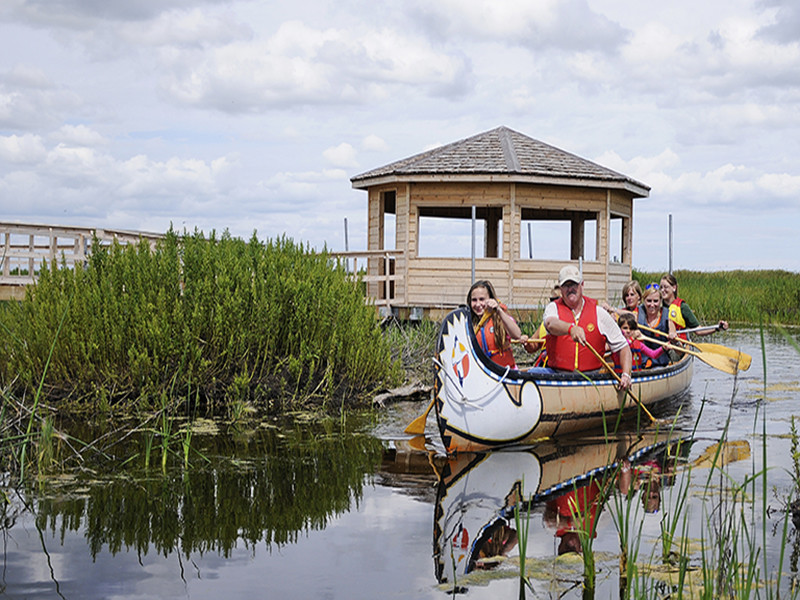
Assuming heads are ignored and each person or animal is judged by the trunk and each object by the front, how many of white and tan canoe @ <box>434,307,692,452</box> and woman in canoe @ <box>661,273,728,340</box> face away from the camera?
0

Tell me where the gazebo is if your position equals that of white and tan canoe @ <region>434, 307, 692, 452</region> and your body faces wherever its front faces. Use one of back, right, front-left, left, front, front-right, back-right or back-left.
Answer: back-right

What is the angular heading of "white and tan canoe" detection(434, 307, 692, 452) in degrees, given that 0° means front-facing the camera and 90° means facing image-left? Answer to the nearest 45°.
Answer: approximately 45°

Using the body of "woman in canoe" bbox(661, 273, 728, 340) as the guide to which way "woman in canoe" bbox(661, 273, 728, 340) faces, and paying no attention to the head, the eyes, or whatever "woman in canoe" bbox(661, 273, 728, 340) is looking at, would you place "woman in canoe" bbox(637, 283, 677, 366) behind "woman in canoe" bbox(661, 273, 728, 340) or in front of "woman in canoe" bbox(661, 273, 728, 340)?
in front

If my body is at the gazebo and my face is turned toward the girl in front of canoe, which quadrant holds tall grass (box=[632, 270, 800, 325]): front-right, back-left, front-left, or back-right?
back-left

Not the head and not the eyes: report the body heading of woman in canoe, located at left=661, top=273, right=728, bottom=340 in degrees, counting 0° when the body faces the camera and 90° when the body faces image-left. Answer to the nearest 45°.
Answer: approximately 45°

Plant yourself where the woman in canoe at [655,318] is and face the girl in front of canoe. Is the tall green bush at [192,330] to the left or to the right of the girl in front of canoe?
right

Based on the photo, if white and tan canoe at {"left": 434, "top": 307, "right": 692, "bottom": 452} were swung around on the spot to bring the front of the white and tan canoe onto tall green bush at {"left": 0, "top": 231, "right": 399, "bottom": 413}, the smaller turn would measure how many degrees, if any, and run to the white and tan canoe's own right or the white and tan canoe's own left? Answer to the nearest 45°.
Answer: approximately 90° to the white and tan canoe's own right

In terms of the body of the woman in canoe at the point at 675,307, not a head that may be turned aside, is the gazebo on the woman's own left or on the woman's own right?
on the woman's own right

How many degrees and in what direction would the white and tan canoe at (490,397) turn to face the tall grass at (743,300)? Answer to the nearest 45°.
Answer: approximately 135° to its right

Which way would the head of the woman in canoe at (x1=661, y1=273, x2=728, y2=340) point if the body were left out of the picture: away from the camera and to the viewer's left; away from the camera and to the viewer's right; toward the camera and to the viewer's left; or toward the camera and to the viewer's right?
toward the camera and to the viewer's left

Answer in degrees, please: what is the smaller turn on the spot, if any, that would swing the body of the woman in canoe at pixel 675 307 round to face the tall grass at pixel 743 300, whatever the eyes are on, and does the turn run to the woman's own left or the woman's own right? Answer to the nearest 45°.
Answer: approximately 135° to the woman's own right
